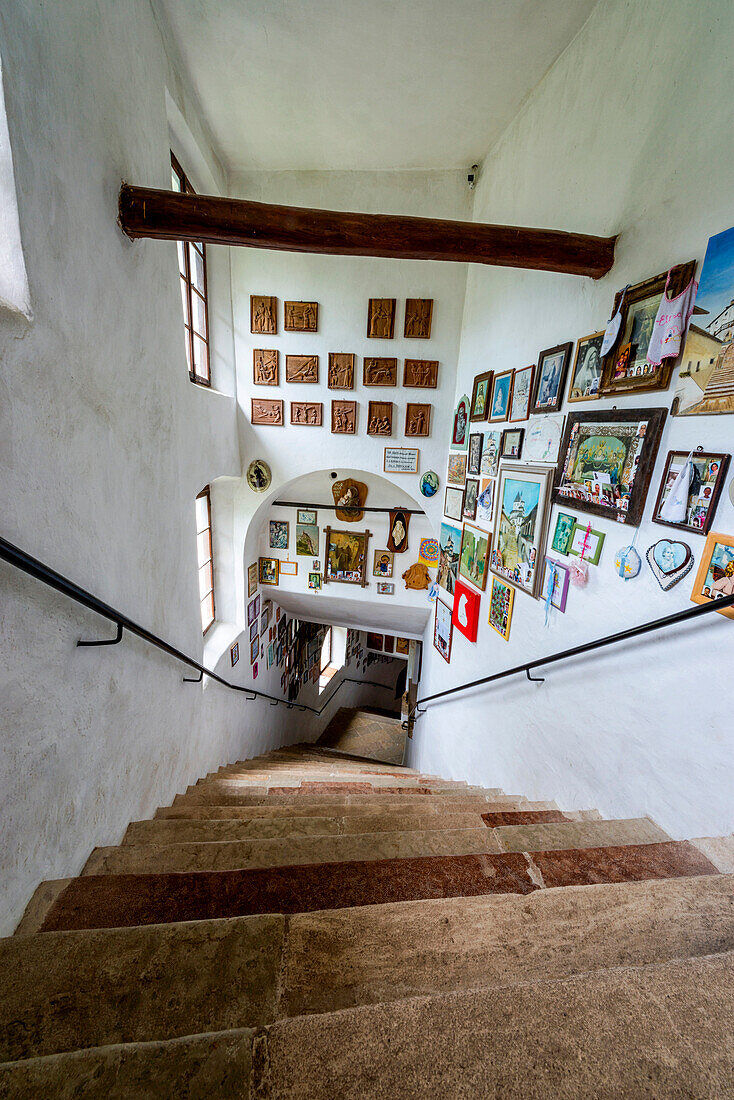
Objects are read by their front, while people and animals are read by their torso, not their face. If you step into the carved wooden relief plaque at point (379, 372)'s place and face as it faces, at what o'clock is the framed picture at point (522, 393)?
The framed picture is roughly at 11 o'clock from the carved wooden relief plaque.

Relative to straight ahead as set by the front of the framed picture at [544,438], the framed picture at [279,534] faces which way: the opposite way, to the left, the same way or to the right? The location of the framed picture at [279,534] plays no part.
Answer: to the left

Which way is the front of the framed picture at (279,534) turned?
toward the camera

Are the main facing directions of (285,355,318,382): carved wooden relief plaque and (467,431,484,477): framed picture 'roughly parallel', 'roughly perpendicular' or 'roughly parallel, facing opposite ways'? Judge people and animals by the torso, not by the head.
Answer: roughly perpendicular

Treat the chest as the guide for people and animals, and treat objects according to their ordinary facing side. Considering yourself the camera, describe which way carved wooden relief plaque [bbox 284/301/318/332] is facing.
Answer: facing the viewer

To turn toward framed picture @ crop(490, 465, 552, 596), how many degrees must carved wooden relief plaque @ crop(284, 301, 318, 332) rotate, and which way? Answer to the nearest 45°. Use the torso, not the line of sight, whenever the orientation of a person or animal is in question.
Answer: approximately 45° to its left

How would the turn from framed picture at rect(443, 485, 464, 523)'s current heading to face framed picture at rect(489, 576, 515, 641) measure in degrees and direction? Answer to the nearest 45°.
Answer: approximately 45° to its left

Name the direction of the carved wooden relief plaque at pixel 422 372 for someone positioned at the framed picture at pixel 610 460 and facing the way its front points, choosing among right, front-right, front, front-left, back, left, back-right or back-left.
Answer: right

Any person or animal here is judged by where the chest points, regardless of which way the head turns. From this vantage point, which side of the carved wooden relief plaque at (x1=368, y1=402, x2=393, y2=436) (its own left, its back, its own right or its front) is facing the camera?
front

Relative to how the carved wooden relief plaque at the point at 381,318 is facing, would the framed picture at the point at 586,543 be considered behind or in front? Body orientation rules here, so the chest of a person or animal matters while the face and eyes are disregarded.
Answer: in front

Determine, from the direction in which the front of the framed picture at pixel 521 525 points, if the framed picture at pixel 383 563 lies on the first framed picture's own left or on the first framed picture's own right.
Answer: on the first framed picture's own right

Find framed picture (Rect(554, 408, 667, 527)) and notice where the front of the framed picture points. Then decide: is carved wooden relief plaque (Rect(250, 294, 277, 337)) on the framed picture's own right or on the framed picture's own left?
on the framed picture's own right

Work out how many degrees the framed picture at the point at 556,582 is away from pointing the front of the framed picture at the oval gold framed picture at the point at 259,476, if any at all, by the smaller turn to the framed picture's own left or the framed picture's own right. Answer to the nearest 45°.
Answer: approximately 45° to the framed picture's own right

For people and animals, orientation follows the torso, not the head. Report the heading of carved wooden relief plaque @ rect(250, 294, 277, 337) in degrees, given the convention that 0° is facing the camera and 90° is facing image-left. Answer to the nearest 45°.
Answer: approximately 0°

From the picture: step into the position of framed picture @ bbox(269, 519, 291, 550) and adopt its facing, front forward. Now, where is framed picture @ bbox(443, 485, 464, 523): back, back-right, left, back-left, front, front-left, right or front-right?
front-left

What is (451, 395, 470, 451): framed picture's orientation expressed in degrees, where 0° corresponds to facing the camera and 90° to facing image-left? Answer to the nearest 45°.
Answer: approximately 45°

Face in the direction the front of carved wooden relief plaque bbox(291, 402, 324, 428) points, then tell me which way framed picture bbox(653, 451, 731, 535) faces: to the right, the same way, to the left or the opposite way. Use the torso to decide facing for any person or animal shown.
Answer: to the right
